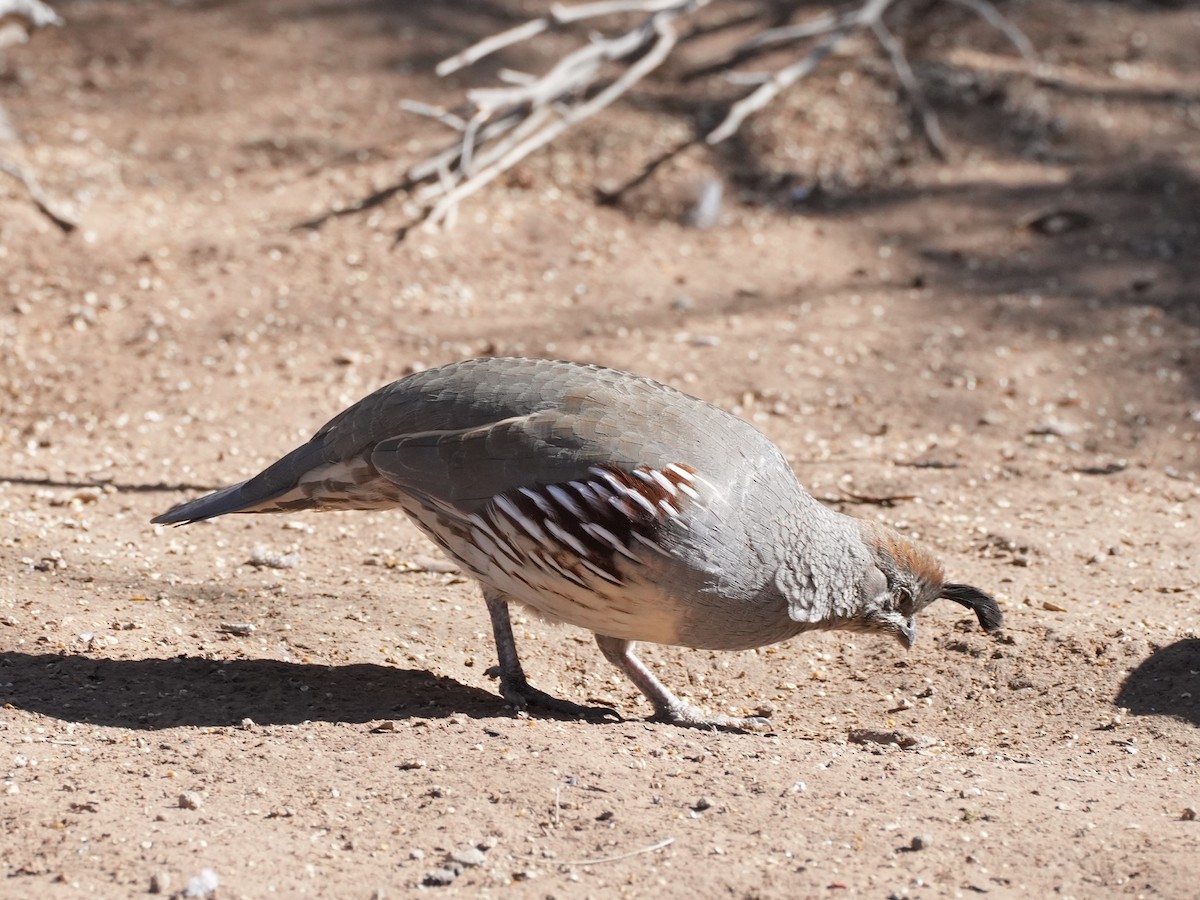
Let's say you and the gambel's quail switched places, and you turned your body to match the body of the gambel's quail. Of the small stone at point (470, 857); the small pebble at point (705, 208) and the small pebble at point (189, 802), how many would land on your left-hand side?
1

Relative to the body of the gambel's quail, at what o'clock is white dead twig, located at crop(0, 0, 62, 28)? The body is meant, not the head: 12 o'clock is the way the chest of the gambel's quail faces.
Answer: The white dead twig is roughly at 8 o'clock from the gambel's quail.

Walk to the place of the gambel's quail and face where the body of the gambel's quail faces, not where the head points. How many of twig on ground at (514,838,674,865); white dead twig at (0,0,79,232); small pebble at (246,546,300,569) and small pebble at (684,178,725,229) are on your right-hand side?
1

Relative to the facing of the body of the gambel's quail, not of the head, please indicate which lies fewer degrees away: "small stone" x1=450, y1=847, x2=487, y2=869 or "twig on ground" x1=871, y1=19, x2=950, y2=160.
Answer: the twig on ground

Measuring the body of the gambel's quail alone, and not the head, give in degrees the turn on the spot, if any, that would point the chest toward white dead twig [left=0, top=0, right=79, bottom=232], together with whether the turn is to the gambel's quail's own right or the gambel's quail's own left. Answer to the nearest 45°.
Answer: approximately 135° to the gambel's quail's own left

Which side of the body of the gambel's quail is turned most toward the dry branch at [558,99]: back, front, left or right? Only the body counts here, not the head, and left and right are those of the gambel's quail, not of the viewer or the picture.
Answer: left

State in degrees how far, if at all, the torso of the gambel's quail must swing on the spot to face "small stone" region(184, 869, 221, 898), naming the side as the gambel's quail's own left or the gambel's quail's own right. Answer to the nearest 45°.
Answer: approximately 135° to the gambel's quail's own right

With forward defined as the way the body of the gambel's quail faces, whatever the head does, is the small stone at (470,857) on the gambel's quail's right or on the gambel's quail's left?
on the gambel's quail's right

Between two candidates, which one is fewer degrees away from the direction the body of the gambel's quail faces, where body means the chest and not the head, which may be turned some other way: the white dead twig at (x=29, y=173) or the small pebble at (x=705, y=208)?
the small pebble

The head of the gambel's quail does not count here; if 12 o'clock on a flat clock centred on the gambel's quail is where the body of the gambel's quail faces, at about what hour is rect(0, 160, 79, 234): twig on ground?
The twig on ground is roughly at 8 o'clock from the gambel's quail.

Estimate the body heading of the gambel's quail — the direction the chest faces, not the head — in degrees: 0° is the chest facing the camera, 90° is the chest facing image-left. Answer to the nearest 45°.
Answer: approximately 270°

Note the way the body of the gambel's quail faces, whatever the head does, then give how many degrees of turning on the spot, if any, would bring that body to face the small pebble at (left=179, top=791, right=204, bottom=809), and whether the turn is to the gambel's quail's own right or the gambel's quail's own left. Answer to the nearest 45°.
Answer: approximately 135° to the gambel's quail's own right

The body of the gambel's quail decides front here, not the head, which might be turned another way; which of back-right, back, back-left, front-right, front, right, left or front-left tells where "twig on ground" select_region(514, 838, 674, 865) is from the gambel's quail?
right

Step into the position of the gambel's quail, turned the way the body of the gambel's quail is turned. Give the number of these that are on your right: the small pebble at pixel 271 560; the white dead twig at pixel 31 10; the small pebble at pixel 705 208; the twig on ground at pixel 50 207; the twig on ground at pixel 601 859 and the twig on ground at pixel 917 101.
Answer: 1

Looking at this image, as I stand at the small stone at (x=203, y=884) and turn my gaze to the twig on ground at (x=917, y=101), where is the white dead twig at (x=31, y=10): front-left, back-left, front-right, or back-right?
front-left
